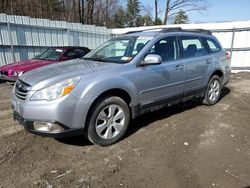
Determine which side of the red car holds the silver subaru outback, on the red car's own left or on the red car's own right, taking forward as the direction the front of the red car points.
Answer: on the red car's own left

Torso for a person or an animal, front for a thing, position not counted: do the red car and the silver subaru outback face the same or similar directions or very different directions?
same or similar directions

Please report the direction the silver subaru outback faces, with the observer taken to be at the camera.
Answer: facing the viewer and to the left of the viewer

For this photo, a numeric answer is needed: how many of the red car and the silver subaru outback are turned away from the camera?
0

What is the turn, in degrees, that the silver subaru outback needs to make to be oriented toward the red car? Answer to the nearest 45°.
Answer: approximately 90° to its right

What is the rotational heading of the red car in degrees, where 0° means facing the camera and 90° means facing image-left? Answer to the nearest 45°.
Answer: approximately 45°
